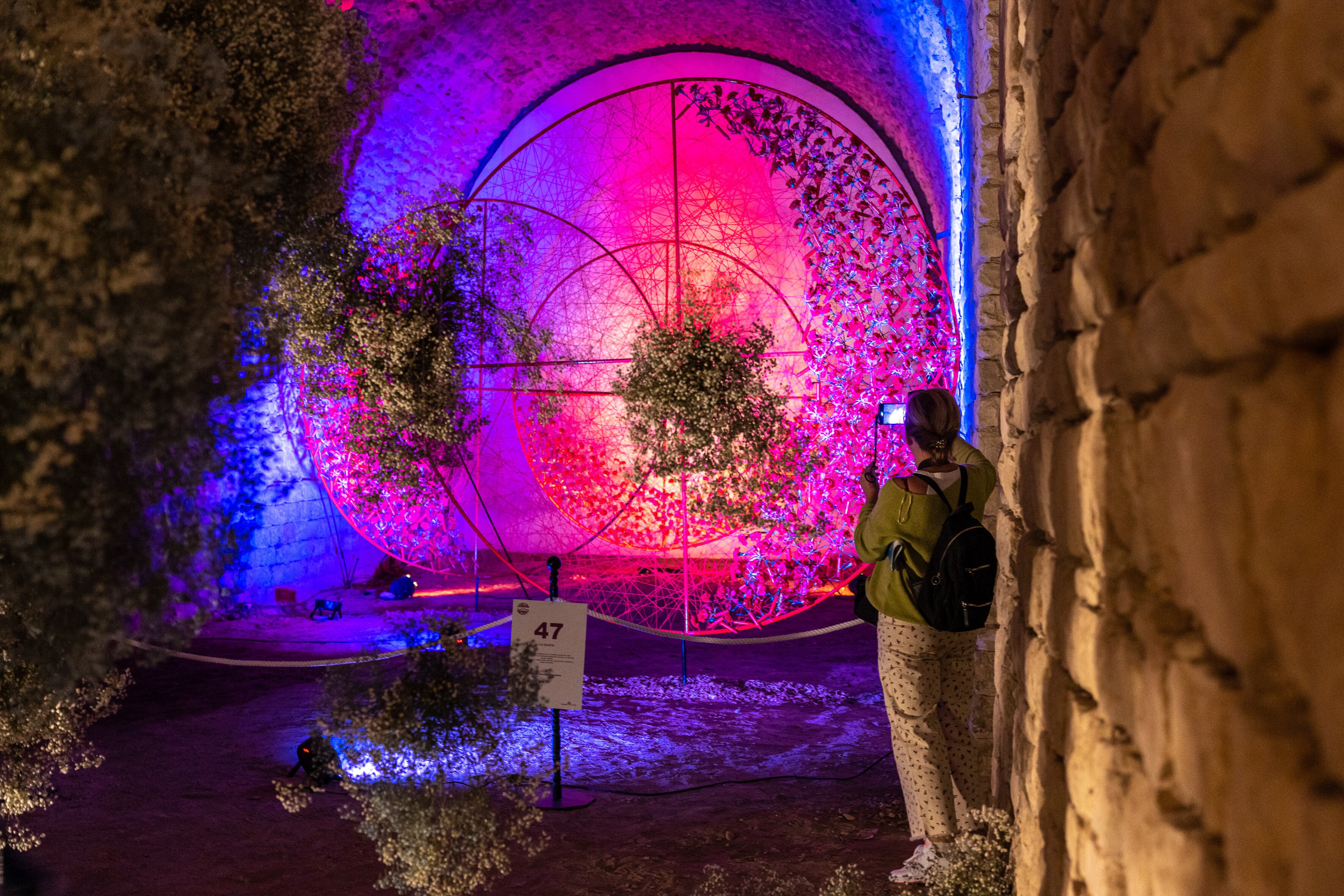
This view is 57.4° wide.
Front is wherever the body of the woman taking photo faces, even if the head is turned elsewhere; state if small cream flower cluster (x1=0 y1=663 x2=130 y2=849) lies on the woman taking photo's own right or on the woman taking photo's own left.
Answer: on the woman taking photo's own left

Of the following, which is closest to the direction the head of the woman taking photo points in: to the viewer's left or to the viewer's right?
to the viewer's left

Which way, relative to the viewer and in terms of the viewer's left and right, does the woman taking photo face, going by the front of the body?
facing away from the viewer and to the left of the viewer

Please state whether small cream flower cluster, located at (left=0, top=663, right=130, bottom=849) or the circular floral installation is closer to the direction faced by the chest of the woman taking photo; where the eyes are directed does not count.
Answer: the circular floral installation

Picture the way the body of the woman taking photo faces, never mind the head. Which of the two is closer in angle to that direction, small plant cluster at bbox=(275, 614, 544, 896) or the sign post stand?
the sign post stand

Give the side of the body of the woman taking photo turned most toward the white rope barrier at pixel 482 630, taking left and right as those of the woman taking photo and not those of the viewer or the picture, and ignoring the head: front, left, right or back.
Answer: front

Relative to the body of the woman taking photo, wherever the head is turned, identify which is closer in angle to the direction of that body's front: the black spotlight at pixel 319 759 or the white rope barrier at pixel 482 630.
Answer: the white rope barrier

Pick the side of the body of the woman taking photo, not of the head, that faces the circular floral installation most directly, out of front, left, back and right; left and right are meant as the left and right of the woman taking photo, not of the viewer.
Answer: front

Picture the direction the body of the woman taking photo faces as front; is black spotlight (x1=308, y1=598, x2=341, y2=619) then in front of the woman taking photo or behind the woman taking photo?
in front
